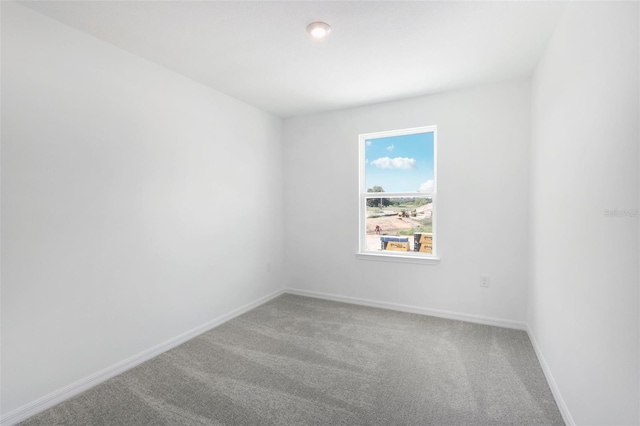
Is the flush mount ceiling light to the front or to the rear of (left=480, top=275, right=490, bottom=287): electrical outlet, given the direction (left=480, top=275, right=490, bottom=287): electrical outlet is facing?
to the front

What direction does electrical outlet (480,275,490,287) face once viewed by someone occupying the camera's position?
facing the viewer
